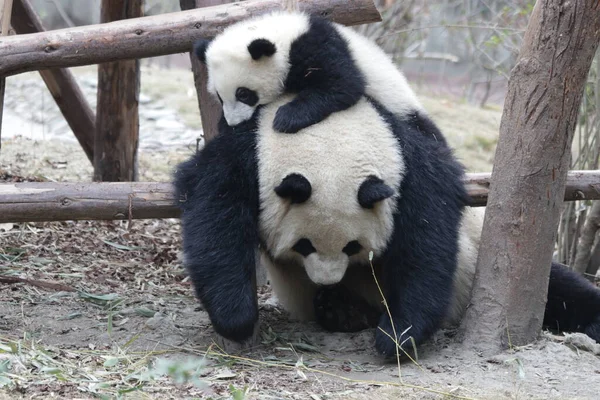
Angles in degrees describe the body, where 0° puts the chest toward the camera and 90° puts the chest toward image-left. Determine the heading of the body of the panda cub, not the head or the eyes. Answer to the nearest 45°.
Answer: approximately 45°

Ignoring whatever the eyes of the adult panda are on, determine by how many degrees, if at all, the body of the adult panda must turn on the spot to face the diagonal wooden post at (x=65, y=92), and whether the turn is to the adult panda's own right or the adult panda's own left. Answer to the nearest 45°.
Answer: approximately 135° to the adult panda's own right
